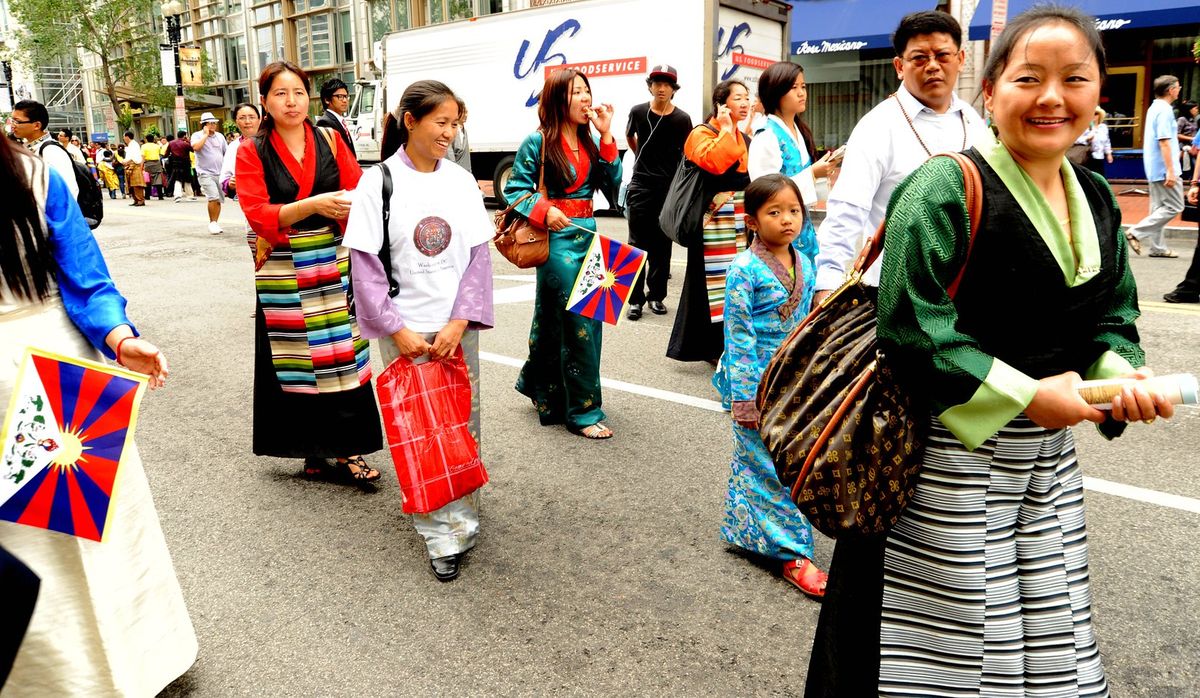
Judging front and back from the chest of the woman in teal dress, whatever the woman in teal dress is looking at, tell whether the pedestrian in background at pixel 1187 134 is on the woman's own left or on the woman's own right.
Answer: on the woman's own left

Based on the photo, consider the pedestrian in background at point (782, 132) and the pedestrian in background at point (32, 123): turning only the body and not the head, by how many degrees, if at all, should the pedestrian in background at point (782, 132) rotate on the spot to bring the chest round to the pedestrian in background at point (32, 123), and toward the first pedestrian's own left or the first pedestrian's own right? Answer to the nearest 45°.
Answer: approximately 135° to the first pedestrian's own right

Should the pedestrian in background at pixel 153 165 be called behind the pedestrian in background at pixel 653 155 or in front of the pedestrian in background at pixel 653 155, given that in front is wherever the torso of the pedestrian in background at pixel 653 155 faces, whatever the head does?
behind

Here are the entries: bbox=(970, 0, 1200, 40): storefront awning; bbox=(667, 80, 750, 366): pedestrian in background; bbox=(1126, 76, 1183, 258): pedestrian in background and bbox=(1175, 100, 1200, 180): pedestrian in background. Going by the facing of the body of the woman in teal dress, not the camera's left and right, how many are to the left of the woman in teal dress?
4

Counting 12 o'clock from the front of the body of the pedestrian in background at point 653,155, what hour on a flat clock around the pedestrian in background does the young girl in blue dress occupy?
The young girl in blue dress is roughly at 12 o'clock from the pedestrian in background.

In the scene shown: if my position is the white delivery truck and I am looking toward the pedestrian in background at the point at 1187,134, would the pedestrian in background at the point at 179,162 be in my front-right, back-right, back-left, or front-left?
back-left

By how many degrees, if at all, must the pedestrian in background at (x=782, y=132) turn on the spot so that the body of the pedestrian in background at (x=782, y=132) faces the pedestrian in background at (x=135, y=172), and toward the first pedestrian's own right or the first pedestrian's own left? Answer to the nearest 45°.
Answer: approximately 180°

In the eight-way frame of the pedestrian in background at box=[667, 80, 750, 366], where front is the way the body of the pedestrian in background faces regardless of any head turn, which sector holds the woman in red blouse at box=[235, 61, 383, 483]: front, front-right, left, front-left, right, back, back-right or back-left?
right

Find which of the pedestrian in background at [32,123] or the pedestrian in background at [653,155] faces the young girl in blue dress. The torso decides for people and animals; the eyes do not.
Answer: the pedestrian in background at [653,155]

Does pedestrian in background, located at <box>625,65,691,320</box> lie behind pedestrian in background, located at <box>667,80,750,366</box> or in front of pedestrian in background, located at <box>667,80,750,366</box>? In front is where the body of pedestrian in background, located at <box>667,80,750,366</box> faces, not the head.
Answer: behind

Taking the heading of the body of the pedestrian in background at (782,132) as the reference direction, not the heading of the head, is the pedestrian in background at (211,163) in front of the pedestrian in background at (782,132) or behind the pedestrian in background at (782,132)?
behind
